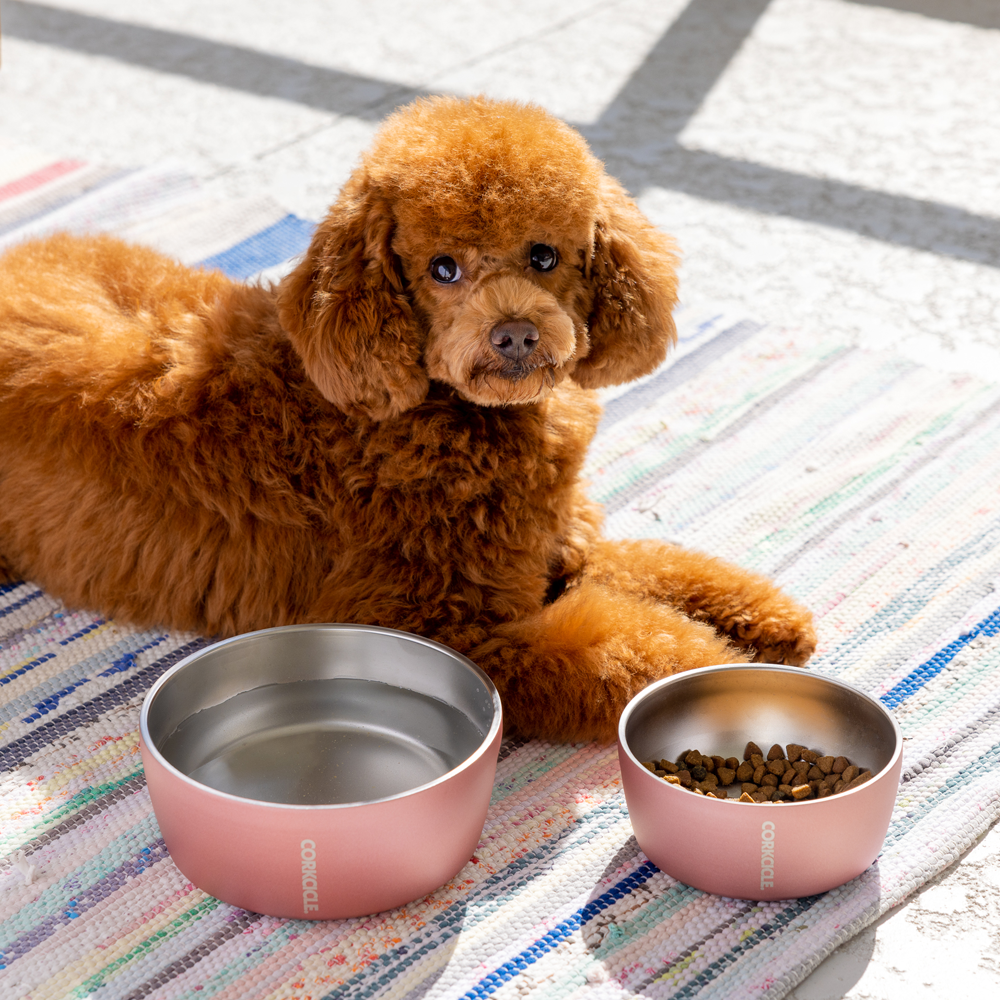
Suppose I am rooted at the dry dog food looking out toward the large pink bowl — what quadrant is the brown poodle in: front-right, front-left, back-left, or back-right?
front-right

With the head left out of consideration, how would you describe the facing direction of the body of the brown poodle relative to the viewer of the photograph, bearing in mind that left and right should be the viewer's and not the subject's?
facing the viewer and to the right of the viewer

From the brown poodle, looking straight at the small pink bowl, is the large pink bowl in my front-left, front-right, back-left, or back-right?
front-right
